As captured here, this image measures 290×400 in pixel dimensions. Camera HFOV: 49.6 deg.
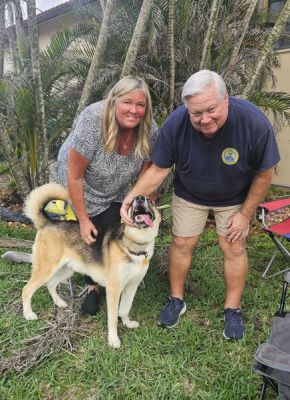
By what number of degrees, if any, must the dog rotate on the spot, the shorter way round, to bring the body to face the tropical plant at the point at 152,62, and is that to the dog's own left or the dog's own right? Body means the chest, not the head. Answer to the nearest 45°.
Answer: approximately 135° to the dog's own left

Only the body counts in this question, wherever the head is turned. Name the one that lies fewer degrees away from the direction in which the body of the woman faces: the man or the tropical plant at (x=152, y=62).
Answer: the man

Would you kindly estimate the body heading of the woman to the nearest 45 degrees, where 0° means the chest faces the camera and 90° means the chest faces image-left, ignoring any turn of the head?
approximately 315°

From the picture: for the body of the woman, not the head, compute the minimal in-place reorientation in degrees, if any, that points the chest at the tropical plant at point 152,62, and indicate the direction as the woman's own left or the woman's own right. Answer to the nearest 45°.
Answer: approximately 135° to the woman's own left

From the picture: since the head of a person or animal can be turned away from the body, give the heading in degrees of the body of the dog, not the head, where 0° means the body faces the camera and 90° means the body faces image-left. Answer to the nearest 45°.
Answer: approximately 315°

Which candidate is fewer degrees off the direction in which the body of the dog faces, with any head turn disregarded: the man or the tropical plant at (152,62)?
the man

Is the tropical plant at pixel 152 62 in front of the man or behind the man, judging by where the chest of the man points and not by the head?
behind
